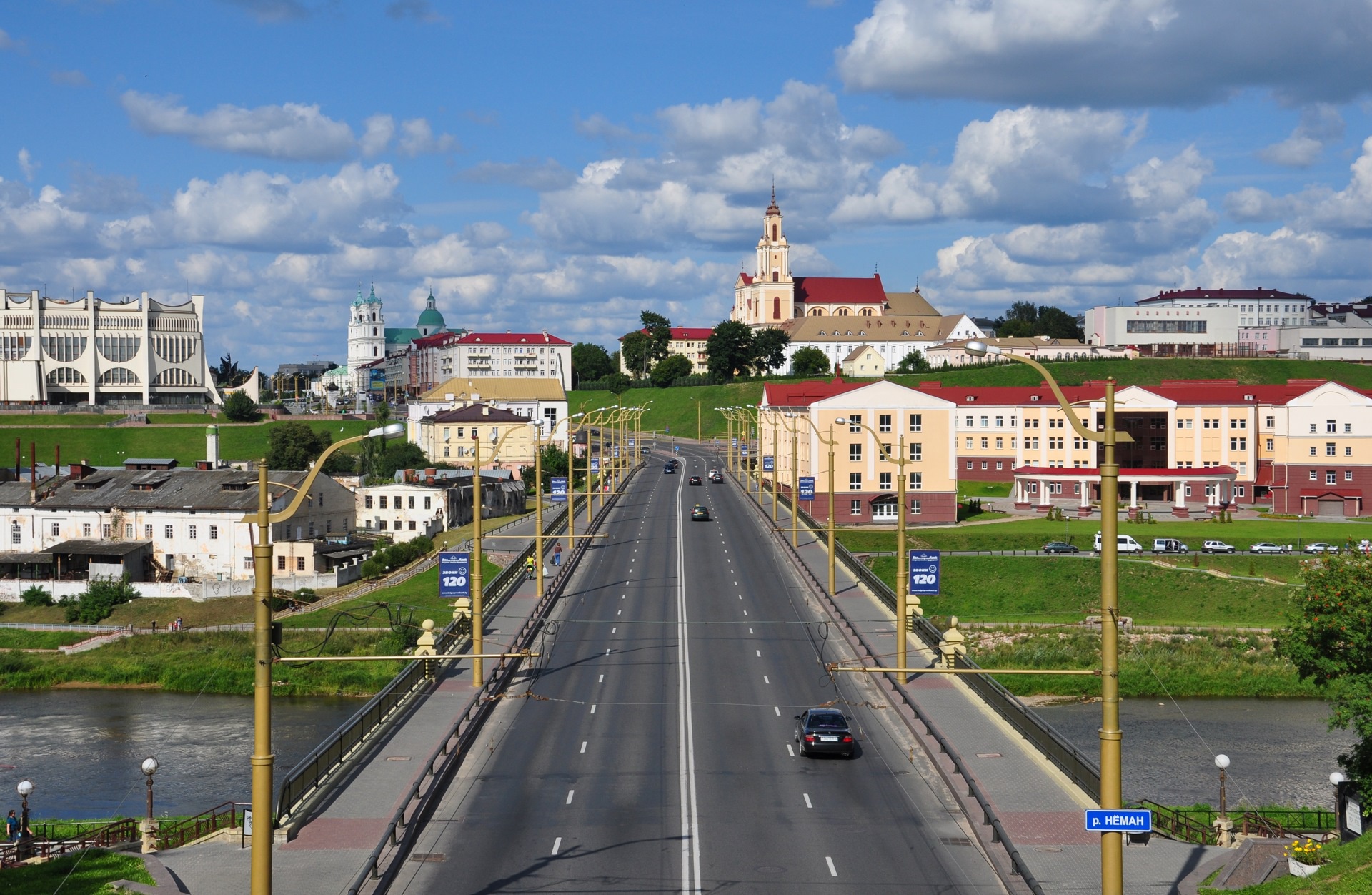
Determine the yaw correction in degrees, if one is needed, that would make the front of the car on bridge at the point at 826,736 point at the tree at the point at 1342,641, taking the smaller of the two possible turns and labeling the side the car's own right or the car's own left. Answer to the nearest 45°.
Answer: approximately 90° to the car's own right

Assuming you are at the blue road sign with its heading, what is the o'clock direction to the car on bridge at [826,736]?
The car on bridge is roughly at 5 o'clock from the blue road sign.

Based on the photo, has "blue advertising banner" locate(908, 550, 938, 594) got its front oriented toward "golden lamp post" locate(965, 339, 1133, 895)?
yes

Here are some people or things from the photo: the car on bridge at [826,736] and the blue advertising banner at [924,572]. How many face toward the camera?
1

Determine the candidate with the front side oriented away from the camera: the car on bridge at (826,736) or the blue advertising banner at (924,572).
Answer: the car on bridge

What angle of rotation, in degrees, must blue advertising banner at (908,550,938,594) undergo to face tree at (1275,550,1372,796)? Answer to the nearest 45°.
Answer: approximately 45° to its left

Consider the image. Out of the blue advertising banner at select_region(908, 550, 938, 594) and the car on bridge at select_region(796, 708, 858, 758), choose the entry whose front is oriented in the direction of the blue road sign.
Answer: the blue advertising banner

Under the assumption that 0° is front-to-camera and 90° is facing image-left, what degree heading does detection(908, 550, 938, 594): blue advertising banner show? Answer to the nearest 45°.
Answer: approximately 0°

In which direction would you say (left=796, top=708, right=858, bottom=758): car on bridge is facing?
away from the camera

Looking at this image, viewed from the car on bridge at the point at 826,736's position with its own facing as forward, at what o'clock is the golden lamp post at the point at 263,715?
The golden lamp post is roughly at 7 o'clock from the car on bridge.

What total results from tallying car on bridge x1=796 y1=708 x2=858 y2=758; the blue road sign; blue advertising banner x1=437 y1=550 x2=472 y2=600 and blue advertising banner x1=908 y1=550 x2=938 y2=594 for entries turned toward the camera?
3
